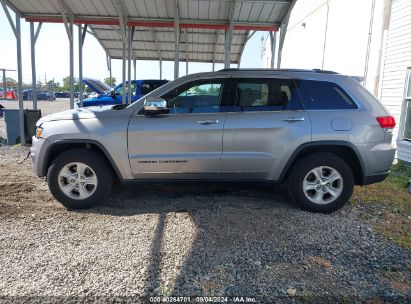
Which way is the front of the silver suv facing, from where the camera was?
facing to the left of the viewer

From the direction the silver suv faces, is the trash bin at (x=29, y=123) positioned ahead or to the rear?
ahead

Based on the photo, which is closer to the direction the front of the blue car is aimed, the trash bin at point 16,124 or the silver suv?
the trash bin

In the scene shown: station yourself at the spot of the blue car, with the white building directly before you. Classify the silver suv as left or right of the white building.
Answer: right

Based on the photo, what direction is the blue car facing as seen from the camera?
to the viewer's left

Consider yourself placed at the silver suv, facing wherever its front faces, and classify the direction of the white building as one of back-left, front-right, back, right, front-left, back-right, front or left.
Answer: back-right

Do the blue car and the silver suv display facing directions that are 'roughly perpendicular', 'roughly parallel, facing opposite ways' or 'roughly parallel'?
roughly parallel

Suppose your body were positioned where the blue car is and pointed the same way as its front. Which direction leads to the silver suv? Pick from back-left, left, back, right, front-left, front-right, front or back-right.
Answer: left

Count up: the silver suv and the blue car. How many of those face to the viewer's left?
2

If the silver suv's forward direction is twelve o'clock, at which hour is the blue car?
The blue car is roughly at 2 o'clock from the silver suv.
